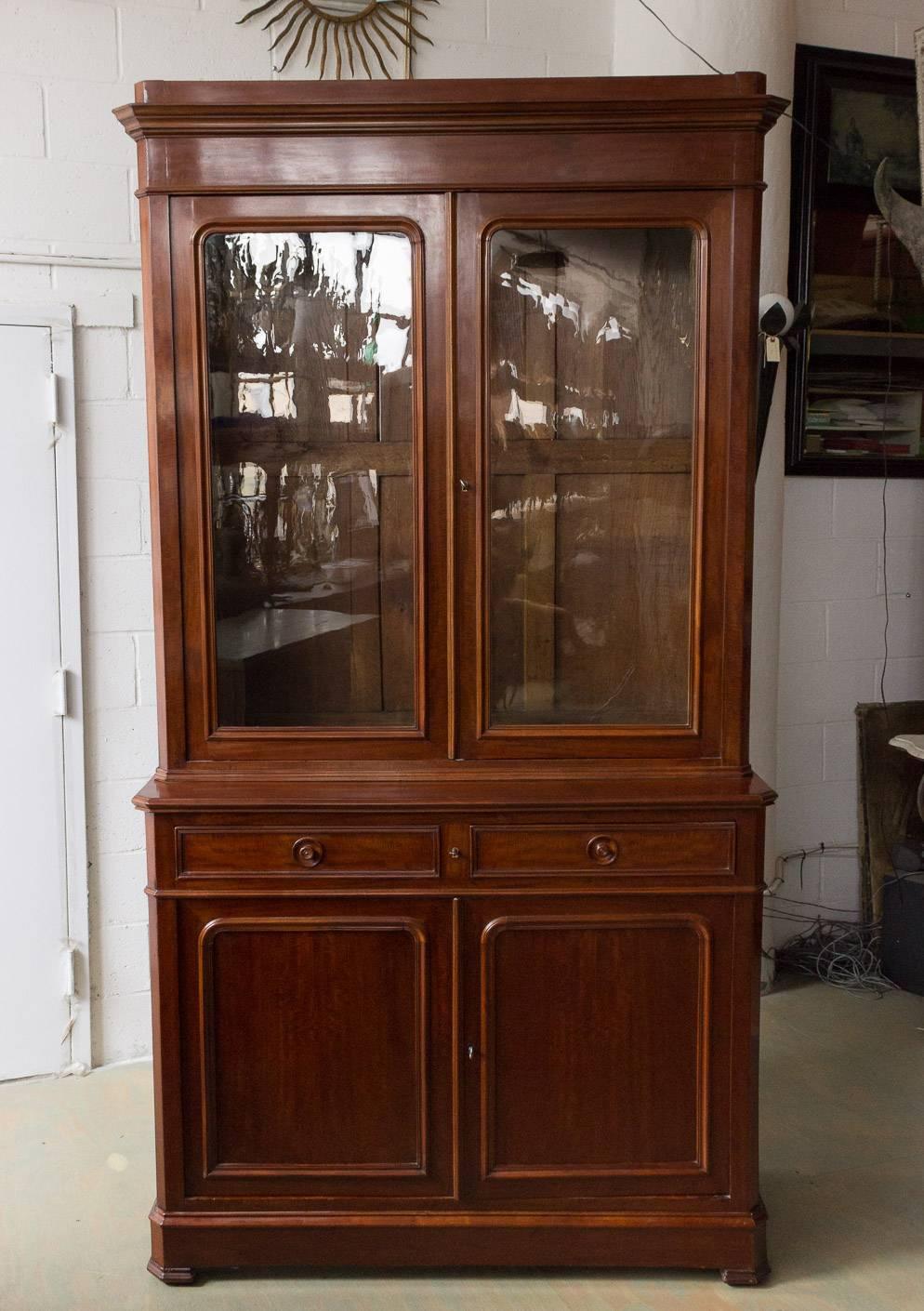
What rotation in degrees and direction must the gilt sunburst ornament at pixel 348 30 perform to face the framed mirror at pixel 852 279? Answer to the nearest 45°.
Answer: approximately 90° to its left

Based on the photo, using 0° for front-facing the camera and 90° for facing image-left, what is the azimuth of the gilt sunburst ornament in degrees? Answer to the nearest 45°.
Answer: approximately 0°
